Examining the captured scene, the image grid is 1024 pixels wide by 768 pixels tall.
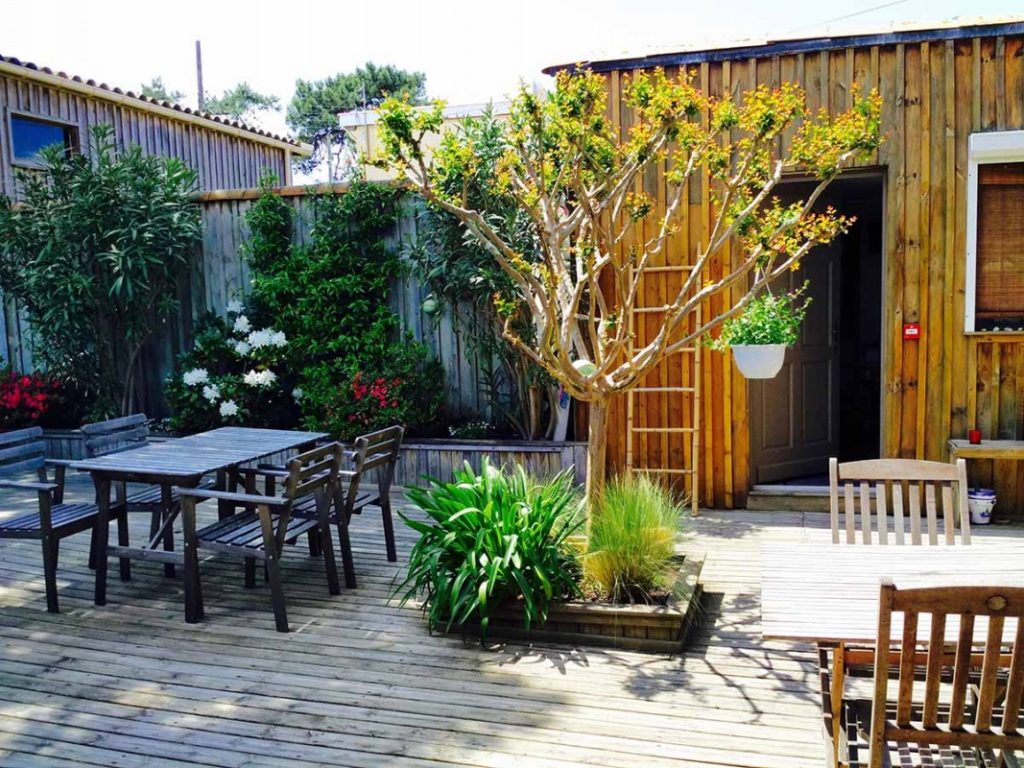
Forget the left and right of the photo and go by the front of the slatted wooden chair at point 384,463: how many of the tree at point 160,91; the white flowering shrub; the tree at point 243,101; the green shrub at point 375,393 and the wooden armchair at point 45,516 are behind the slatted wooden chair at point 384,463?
0

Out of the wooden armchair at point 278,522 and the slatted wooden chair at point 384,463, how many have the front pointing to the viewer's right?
0

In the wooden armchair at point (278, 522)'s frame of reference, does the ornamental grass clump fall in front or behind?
behind

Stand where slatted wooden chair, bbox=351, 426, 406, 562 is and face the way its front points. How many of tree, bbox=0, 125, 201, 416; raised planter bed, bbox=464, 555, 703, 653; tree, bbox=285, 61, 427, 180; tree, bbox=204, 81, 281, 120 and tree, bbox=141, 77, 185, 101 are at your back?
1

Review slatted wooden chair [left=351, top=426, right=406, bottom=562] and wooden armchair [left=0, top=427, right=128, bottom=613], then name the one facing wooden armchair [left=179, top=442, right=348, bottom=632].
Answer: the wooden armchair [left=0, top=427, right=128, bottom=613]

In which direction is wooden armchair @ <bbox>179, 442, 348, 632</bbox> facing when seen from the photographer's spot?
facing away from the viewer and to the left of the viewer

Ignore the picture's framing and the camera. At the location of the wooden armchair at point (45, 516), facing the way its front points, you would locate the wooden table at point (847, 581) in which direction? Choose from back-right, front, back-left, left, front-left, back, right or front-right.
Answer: front

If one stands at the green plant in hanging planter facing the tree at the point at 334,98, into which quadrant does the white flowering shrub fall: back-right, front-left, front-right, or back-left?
front-left

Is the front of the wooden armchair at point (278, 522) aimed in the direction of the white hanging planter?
no

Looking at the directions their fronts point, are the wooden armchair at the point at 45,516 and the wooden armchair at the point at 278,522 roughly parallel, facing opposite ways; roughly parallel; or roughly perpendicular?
roughly parallel, facing opposite ways

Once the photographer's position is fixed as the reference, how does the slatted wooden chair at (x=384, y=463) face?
facing away from the viewer and to the left of the viewer

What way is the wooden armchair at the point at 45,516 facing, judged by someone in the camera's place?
facing the viewer and to the right of the viewer

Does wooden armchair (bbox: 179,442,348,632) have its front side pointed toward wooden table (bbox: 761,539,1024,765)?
no

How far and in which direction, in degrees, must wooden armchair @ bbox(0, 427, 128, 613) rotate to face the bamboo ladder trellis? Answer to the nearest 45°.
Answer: approximately 45° to its left

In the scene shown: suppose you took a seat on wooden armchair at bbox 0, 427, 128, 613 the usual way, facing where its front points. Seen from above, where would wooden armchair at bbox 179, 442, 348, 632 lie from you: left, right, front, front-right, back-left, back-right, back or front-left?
front

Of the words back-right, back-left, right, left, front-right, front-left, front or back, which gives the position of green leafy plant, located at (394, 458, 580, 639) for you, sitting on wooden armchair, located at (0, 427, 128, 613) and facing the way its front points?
front

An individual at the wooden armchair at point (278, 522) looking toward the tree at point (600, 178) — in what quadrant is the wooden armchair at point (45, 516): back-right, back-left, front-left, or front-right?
back-left

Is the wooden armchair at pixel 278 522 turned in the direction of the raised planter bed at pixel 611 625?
no

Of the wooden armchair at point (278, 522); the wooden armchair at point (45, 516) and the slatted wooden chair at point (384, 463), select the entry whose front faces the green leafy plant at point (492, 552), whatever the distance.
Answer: the wooden armchair at point (45, 516)

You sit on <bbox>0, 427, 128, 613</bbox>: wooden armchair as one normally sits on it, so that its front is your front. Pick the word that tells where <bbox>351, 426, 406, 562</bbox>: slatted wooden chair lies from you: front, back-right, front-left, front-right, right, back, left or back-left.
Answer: front-left

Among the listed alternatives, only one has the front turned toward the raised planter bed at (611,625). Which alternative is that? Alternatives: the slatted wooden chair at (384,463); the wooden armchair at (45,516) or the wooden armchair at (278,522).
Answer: the wooden armchair at (45,516)

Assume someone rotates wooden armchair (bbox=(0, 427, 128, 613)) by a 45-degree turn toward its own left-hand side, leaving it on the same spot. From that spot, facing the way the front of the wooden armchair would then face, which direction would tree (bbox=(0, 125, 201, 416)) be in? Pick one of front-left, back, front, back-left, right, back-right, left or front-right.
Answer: left
